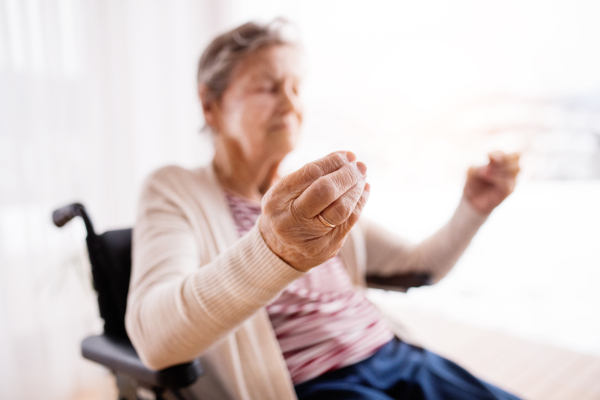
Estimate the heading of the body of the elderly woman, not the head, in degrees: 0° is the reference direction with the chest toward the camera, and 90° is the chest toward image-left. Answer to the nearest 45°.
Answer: approximately 315°

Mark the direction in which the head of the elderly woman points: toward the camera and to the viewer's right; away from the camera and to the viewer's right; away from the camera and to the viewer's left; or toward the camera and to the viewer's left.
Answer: toward the camera and to the viewer's right
